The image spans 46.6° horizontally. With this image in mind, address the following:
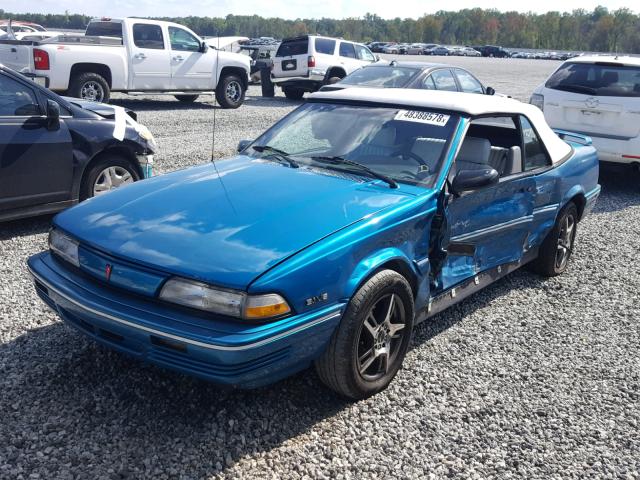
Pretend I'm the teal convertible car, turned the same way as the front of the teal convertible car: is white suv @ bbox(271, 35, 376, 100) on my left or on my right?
on my right

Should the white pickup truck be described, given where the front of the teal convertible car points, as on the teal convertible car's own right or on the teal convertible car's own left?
on the teal convertible car's own right

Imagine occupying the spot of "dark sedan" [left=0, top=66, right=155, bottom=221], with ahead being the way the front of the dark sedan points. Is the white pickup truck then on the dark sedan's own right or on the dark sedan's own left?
on the dark sedan's own left

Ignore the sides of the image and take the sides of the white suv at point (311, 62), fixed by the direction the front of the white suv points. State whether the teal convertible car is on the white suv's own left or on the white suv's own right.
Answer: on the white suv's own right

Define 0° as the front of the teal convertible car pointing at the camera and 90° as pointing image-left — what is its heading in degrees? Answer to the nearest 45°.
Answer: approximately 45°

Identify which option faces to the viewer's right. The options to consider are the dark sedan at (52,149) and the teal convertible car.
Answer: the dark sedan

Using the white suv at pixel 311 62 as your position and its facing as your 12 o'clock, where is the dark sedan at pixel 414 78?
The dark sedan is roughly at 4 o'clock from the white suv.

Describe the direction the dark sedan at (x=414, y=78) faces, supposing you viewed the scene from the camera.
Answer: facing away from the viewer and to the right of the viewer

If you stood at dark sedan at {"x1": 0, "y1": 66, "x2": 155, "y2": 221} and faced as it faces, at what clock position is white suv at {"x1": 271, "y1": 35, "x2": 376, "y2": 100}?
The white suv is roughly at 10 o'clock from the dark sedan.

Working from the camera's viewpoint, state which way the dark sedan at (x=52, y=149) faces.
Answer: facing to the right of the viewer

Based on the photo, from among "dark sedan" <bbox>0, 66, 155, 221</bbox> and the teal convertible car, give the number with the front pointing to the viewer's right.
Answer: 1
